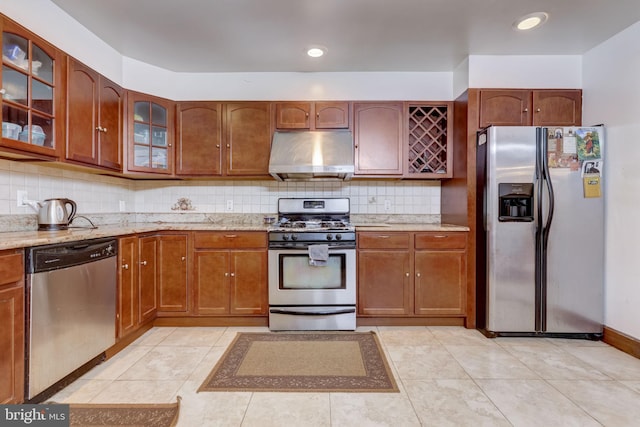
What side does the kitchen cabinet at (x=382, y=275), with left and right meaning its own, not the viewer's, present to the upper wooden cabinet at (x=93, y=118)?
right

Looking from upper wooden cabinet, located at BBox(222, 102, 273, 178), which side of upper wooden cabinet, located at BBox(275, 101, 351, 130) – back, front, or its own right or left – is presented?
right

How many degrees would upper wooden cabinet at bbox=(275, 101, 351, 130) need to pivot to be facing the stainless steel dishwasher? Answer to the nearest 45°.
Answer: approximately 45° to its right

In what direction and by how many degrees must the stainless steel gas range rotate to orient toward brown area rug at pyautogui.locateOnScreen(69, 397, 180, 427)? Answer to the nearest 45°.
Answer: approximately 45° to its right

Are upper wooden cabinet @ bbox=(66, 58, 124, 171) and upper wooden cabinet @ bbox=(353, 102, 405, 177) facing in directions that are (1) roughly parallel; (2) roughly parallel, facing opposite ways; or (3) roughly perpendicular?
roughly perpendicular

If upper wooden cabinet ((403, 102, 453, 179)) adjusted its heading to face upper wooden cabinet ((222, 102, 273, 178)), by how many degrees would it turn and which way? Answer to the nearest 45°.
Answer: approximately 90° to its right

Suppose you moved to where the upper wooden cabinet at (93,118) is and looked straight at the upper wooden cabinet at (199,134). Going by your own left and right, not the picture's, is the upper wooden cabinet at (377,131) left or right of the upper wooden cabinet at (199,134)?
right

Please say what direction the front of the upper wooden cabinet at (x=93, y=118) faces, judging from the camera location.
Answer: facing the viewer and to the right of the viewer

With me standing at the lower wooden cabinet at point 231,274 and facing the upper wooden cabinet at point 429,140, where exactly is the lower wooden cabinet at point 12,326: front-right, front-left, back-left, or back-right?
back-right

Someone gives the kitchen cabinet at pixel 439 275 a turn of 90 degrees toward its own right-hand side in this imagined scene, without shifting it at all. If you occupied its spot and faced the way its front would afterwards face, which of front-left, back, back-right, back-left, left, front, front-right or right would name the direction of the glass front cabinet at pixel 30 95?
front-left

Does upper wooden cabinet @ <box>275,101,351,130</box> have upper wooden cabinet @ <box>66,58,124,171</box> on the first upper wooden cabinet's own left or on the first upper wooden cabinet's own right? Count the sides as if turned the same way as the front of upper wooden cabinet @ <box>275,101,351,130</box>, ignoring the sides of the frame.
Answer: on the first upper wooden cabinet's own right

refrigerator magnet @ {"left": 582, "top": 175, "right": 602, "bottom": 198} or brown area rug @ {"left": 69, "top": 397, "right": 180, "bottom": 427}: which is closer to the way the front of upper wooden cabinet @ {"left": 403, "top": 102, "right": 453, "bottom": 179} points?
the brown area rug
